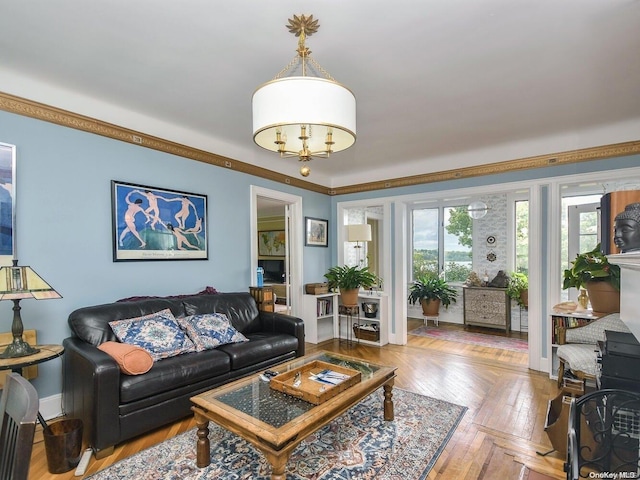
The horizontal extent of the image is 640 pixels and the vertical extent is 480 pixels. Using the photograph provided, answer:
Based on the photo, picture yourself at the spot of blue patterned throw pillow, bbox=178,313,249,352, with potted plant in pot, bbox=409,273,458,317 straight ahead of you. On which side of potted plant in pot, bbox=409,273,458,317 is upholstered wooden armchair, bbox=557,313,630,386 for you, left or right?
right

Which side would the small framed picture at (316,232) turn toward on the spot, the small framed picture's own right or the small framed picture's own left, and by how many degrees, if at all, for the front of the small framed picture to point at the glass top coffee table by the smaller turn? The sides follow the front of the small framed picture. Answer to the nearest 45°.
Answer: approximately 45° to the small framed picture's own right

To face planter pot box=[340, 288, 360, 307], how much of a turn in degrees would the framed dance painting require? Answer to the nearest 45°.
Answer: approximately 45° to its left

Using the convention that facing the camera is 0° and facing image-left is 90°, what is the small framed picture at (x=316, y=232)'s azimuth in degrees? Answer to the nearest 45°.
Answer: approximately 315°

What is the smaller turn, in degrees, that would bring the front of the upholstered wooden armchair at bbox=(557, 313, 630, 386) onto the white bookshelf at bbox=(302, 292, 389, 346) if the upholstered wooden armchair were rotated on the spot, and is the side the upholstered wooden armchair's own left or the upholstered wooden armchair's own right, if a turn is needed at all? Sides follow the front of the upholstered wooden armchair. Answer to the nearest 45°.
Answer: approximately 45° to the upholstered wooden armchair's own right

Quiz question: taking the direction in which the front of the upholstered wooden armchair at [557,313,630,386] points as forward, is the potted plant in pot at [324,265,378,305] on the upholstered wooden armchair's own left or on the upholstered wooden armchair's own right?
on the upholstered wooden armchair's own right

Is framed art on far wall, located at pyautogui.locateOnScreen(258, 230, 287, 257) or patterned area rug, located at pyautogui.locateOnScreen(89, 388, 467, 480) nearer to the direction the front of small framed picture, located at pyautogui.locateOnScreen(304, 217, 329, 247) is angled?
the patterned area rug
